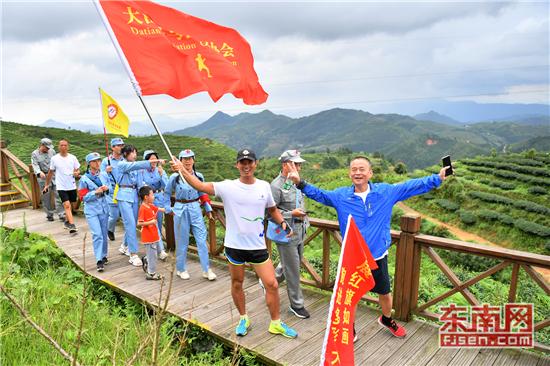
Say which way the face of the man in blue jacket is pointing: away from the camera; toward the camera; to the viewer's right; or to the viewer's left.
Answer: toward the camera

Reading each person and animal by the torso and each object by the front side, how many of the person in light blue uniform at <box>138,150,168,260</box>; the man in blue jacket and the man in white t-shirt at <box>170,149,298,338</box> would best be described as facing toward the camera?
3

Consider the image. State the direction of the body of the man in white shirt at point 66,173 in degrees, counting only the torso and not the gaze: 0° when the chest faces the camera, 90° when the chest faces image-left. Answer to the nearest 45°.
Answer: approximately 0°

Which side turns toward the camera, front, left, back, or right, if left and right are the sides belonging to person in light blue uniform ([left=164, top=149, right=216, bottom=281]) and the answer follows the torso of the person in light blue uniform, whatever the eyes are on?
front

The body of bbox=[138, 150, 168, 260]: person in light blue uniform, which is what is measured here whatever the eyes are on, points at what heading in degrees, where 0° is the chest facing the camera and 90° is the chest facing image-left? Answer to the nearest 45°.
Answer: approximately 0°

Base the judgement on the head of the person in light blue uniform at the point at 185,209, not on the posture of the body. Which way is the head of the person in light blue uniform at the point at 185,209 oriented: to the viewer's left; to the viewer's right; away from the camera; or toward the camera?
toward the camera

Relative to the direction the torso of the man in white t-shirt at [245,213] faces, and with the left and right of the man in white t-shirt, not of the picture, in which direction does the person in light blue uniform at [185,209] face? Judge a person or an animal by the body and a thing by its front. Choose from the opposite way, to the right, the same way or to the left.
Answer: the same way

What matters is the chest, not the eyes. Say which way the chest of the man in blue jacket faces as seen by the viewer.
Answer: toward the camera

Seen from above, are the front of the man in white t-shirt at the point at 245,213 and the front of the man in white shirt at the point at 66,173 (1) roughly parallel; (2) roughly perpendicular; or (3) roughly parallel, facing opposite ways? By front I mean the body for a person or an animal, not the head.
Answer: roughly parallel

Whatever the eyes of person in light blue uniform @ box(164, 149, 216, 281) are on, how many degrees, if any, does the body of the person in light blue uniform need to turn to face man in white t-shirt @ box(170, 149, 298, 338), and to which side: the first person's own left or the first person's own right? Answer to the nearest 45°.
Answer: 0° — they already face them

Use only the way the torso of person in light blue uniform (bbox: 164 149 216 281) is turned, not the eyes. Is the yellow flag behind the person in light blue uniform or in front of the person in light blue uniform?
behind

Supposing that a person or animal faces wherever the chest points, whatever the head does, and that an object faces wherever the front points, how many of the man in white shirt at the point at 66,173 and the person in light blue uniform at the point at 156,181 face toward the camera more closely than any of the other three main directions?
2
